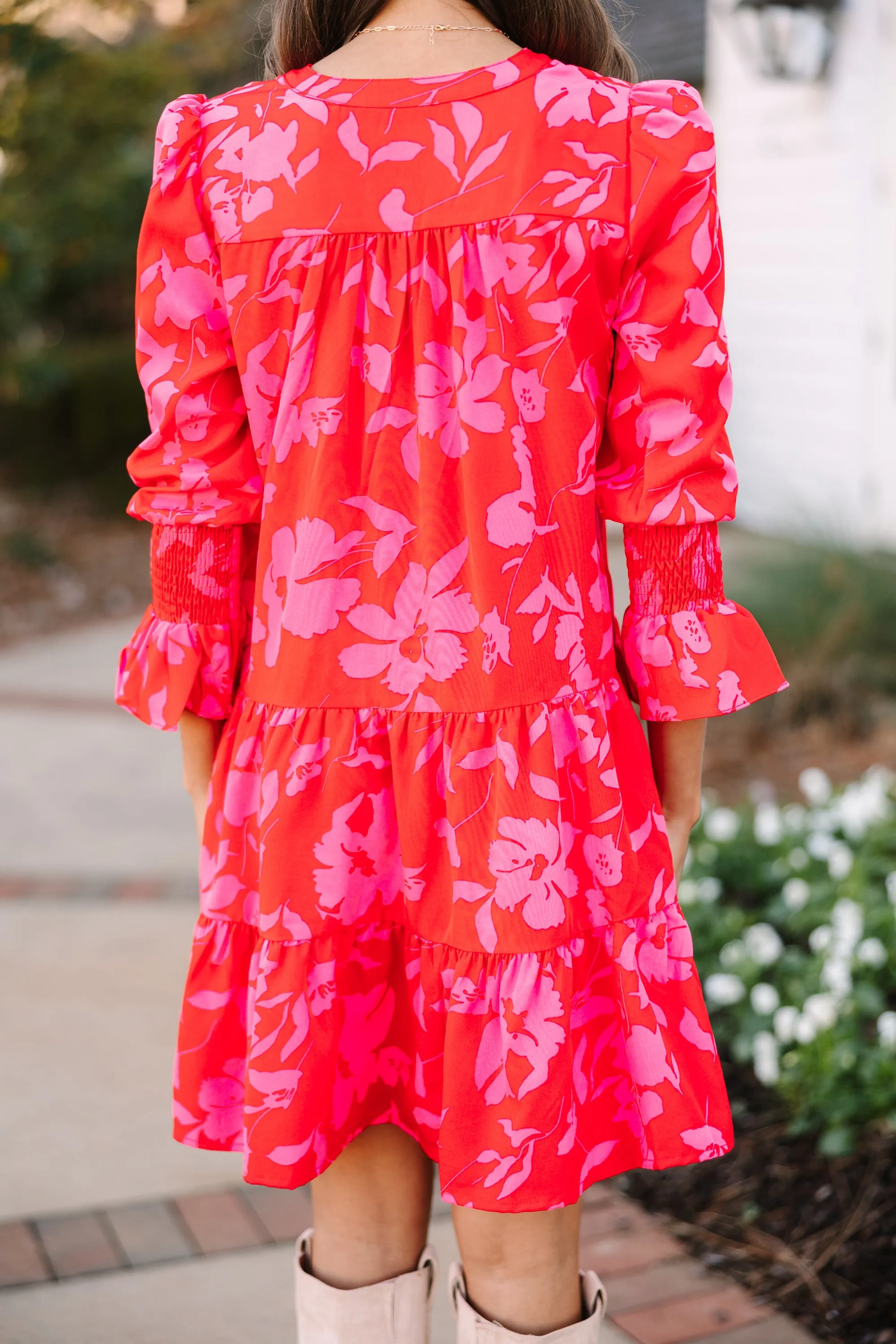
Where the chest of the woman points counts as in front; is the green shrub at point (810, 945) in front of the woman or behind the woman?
in front

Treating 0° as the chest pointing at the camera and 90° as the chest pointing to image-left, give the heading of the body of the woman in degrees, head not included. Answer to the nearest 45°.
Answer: approximately 180°
